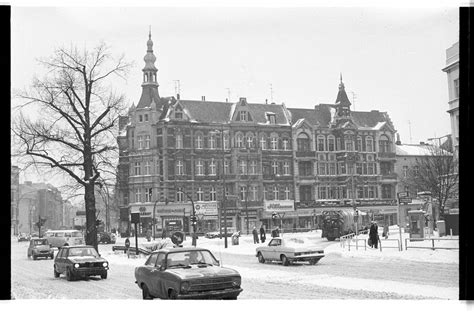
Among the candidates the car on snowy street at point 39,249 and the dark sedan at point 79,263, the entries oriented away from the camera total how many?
0

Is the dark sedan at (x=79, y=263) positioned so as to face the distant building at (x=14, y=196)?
no

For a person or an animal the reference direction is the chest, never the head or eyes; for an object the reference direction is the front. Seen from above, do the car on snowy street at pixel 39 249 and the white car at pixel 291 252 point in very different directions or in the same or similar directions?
very different directions

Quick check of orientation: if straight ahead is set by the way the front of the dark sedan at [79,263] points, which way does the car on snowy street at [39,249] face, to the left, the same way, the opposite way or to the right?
the same way

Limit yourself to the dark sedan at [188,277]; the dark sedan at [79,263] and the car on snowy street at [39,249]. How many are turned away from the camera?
0

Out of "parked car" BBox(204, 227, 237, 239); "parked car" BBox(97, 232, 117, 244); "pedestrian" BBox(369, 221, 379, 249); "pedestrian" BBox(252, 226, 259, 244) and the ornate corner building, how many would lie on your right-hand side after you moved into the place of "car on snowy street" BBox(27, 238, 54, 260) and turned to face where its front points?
0

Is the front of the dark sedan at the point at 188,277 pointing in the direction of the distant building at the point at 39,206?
no

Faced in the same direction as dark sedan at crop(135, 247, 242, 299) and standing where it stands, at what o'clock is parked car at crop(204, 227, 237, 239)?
The parked car is roughly at 8 o'clock from the dark sedan.

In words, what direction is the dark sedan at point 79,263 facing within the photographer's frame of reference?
facing the viewer and to the right of the viewer

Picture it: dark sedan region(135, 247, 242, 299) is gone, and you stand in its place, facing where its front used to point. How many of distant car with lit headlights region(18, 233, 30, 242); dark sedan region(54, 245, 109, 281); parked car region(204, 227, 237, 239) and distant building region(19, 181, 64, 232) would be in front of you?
0

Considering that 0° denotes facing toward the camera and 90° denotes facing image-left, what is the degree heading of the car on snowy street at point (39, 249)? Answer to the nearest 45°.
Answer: approximately 315°

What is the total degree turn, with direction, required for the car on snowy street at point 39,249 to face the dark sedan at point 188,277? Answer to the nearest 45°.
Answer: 0° — it already faces it

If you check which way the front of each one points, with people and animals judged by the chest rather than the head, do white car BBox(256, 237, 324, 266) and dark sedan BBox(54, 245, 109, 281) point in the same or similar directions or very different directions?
very different directions

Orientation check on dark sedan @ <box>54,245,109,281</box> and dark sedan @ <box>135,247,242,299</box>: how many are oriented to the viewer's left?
0

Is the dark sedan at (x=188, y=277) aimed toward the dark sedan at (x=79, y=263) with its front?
no

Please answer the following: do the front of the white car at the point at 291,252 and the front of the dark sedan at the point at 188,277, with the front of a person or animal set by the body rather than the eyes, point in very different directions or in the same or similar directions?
very different directions

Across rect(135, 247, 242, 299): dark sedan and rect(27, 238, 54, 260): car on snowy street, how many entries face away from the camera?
0

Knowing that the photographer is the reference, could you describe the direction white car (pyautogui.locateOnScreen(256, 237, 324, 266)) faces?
facing away from the viewer and to the left of the viewer
